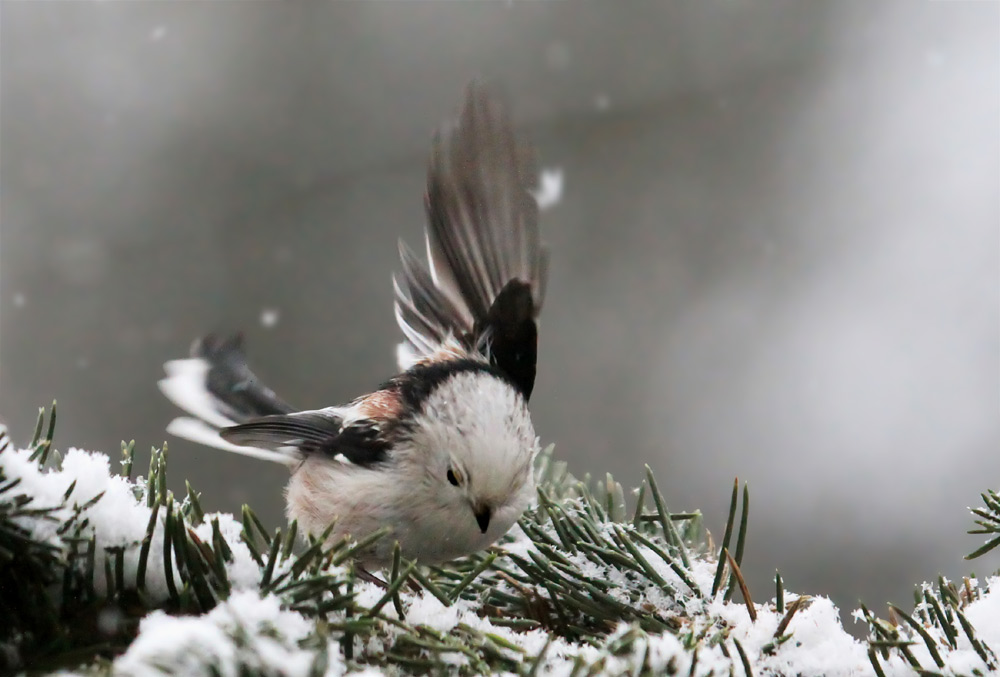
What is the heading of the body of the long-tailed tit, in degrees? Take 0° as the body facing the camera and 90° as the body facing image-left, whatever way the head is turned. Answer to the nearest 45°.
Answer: approximately 315°
